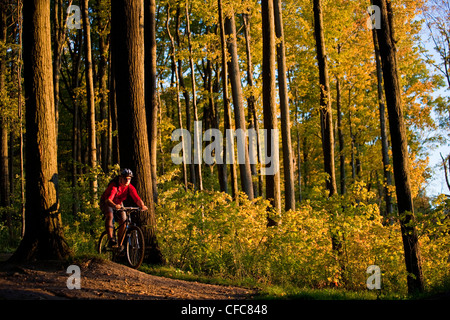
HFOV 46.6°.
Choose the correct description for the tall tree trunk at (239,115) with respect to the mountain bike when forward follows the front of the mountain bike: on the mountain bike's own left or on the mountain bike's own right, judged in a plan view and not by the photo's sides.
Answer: on the mountain bike's own left

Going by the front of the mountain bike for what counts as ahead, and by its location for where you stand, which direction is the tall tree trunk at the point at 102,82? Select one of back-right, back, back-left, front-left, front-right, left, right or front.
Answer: back-left

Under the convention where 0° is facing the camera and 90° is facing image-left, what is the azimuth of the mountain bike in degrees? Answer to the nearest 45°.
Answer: approximately 315°

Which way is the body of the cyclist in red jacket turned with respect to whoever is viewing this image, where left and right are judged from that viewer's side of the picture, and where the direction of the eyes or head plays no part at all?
facing the viewer and to the right of the viewer
